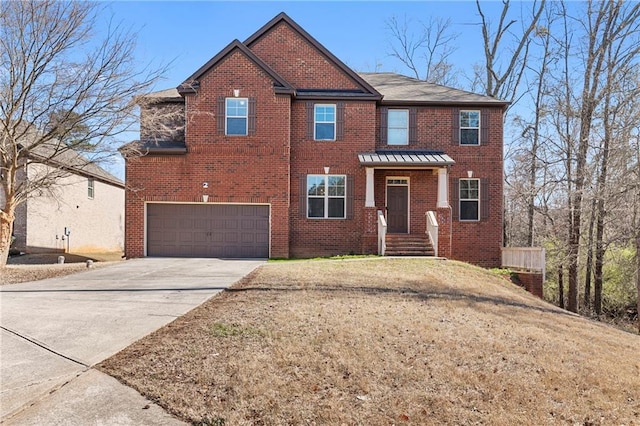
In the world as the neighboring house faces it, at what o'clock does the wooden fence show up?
The wooden fence is roughly at 9 o'clock from the neighboring house.

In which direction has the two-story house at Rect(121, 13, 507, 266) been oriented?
toward the camera

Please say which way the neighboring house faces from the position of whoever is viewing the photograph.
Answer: facing the viewer and to the left of the viewer

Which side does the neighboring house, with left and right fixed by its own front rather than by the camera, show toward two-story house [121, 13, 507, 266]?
left

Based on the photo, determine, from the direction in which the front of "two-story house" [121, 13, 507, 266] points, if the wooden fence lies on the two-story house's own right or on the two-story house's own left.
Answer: on the two-story house's own left

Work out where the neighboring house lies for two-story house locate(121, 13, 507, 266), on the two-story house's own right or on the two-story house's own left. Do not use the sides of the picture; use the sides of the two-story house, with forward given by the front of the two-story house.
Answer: on the two-story house's own right
